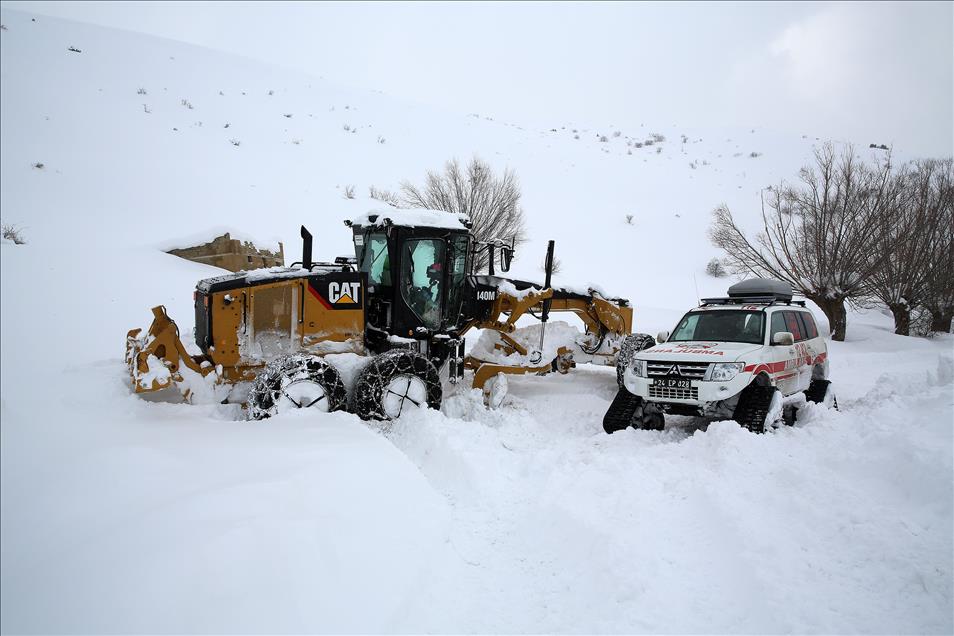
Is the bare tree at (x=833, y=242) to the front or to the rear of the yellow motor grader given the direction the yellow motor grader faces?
to the front

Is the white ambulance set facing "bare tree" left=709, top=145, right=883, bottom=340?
no

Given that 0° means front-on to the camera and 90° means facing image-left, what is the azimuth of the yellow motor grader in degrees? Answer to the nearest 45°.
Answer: approximately 270°

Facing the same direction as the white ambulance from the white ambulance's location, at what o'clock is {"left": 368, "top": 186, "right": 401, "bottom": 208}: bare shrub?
The bare shrub is roughly at 3 o'clock from the white ambulance.

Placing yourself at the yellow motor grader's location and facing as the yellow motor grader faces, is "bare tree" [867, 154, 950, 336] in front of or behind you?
in front

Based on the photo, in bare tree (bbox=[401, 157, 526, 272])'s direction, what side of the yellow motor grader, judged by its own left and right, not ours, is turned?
left

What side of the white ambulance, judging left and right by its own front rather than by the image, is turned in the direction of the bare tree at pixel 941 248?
back

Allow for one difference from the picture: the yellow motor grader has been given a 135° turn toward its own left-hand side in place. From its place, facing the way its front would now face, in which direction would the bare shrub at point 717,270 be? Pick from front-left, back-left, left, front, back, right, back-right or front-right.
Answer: right

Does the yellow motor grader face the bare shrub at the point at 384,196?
no

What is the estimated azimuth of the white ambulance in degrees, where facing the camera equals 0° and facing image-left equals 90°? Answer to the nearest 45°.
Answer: approximately 45°

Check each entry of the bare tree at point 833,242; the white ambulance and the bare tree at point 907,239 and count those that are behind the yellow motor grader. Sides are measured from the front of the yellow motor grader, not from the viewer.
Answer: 0

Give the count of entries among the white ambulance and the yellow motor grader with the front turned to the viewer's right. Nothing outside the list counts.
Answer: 1

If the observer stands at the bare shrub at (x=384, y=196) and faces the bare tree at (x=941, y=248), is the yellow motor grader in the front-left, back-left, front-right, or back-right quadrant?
front-right
